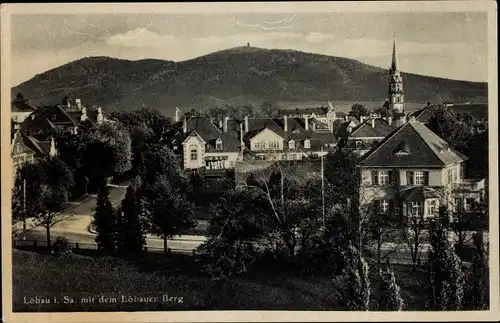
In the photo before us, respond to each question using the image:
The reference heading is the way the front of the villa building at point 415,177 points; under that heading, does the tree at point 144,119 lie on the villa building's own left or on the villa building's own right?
on the villa building's own right

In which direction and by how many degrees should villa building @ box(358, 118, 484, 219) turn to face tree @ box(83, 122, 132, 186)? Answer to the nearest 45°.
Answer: approximately 90° to its right

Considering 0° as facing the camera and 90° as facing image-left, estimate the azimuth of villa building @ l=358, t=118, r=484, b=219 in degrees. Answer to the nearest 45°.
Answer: approximately 0°

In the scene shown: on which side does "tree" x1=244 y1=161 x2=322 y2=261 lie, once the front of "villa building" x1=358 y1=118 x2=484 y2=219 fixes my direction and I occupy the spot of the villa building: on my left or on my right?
on my right

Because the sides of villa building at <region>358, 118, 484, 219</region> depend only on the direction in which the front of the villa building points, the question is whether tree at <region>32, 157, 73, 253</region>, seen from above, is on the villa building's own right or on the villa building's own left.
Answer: on the villa building's own right
